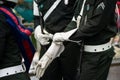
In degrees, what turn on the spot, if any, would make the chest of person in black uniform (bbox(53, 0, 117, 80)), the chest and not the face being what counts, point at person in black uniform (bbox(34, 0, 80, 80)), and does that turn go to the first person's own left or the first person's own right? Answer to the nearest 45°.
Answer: approximately 45° to the first person's own right

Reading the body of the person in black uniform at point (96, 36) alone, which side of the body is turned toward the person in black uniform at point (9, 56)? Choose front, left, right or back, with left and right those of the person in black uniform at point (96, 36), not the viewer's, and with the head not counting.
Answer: front

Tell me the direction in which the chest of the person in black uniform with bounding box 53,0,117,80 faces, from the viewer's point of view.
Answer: to the viewer's left
